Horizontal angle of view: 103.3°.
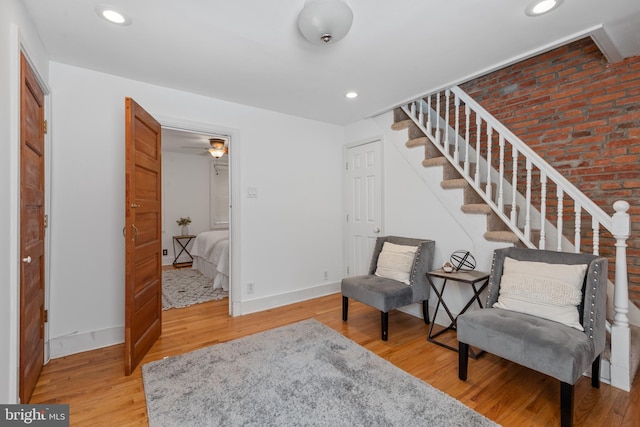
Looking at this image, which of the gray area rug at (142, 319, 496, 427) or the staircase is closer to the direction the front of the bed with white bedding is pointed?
the gray area rug

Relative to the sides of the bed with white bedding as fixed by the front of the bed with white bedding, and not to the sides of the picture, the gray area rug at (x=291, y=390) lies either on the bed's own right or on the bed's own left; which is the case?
on the bed's own left

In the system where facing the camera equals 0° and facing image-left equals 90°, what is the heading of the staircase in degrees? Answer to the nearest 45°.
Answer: approximately 315°

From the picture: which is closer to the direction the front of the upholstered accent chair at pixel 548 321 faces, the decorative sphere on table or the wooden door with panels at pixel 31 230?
the wooden door with panels

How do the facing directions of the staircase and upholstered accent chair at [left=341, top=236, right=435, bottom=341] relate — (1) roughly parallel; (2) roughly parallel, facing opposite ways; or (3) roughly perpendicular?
roughly perpendicular

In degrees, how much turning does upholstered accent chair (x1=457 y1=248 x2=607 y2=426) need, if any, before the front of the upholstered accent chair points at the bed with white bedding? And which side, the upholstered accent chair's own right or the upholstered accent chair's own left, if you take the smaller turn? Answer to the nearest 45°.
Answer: approximately 45° to the upholstered accent chair's own right

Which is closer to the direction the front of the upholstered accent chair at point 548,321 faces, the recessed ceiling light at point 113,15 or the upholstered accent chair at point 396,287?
the recessed ceiling light
